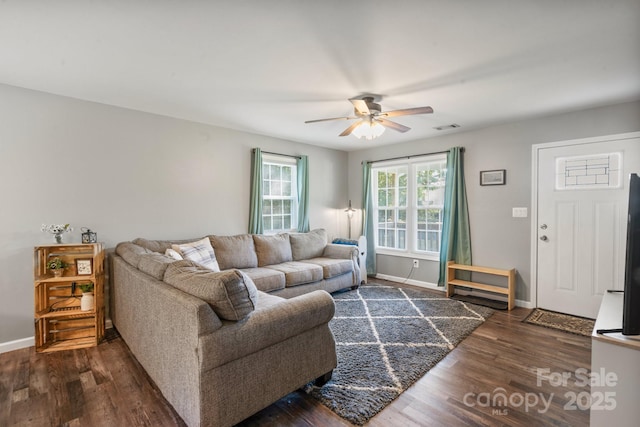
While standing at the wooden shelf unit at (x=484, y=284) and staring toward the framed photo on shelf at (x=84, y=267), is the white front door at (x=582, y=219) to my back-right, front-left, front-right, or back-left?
back-left

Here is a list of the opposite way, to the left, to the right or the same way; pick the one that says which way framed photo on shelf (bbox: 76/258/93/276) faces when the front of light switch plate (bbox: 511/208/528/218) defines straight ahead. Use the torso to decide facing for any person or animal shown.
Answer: to the left

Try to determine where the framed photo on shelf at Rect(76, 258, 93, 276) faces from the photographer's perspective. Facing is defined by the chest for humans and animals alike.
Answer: facing the viewer

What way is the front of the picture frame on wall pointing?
toward the camera

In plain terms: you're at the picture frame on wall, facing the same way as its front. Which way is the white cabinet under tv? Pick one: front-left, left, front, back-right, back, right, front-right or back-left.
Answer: front

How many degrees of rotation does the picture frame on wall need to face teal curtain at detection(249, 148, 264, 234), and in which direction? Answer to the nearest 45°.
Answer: approximately 45° to its right

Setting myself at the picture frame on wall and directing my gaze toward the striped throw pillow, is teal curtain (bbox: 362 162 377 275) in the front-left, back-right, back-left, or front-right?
front-right

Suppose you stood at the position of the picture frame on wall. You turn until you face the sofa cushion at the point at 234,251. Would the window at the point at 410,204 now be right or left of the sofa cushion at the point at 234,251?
right

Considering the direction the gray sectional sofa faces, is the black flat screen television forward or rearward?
forward

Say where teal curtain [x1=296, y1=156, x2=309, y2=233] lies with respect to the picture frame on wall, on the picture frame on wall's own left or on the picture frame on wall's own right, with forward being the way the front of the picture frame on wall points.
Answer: on the picture frame on wall's own right

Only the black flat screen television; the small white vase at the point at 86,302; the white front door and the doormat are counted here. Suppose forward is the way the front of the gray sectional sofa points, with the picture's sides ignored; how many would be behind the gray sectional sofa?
1

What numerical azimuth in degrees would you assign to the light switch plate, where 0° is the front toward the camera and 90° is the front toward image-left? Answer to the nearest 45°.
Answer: approximately 0°

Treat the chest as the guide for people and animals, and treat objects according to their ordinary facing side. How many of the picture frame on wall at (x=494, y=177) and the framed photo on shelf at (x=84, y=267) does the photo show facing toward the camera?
2

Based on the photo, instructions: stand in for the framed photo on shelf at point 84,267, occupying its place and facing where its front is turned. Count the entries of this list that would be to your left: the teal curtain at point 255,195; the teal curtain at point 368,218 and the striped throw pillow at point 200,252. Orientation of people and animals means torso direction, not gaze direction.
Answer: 3

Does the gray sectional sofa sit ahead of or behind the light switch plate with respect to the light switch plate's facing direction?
ahead
